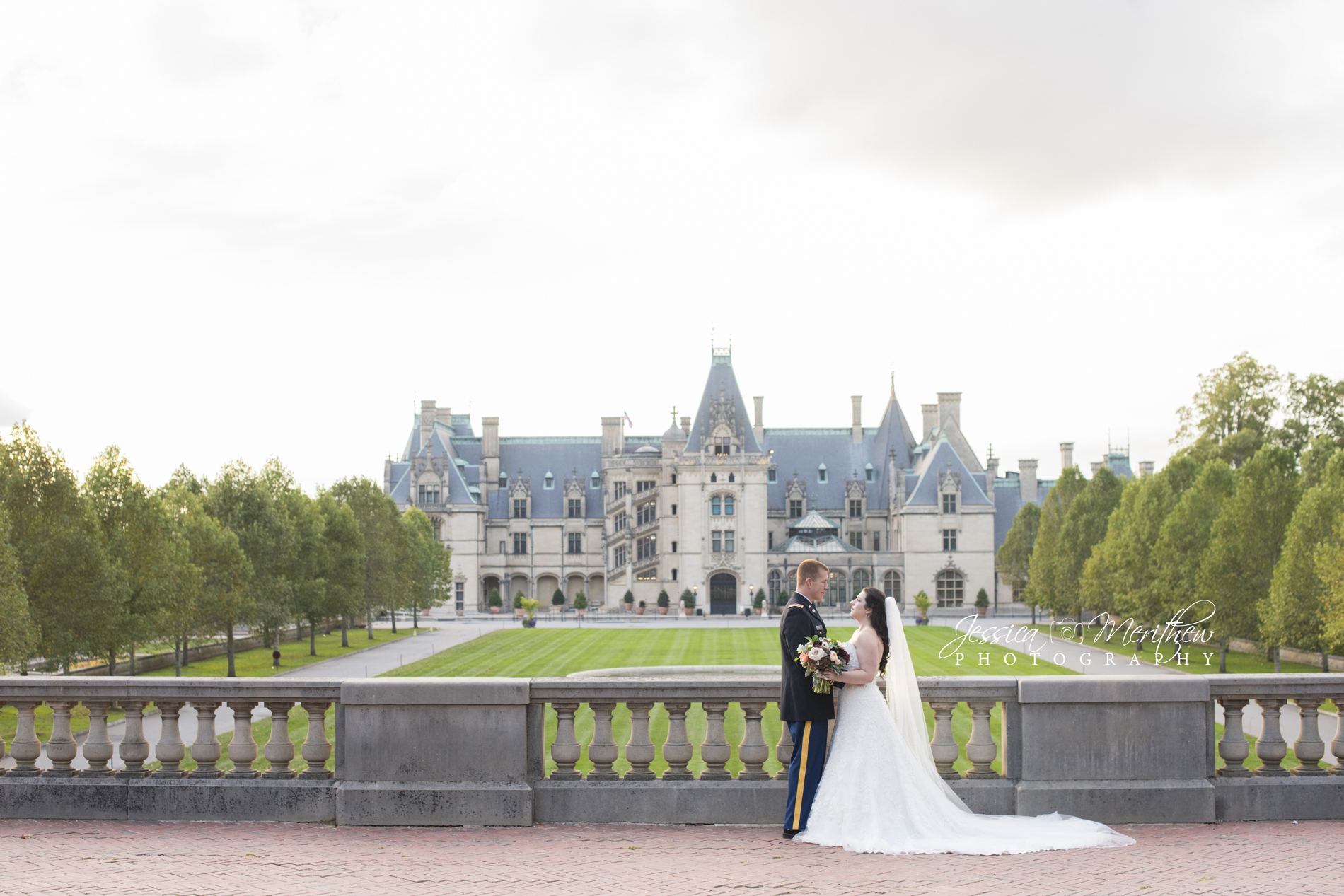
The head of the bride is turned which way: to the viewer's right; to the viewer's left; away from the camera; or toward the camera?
to the viewer's left

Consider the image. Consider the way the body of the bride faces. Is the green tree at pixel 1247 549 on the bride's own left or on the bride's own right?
on the bride's own right

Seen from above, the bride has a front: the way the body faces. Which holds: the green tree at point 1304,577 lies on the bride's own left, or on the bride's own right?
on the bride's own right

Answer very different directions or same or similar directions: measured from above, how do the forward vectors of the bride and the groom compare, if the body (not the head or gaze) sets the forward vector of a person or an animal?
very different directions

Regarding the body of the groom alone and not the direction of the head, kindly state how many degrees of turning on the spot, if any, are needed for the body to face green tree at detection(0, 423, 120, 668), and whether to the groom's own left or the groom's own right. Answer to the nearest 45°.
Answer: approximately 135° to the groom's own left

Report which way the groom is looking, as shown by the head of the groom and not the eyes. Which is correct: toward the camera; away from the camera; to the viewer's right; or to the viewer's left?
to the viewer's right

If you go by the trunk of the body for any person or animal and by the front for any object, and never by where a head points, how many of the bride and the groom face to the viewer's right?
1

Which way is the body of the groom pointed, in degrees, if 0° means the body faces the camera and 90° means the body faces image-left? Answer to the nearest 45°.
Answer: approximately 270°

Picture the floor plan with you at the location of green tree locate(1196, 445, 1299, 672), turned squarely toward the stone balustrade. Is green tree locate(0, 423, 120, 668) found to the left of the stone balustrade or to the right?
right

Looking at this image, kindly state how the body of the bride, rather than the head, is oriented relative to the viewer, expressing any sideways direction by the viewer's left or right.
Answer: facing to the left of the viewer

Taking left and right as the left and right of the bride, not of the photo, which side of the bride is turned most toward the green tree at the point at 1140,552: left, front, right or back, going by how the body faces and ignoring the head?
right
